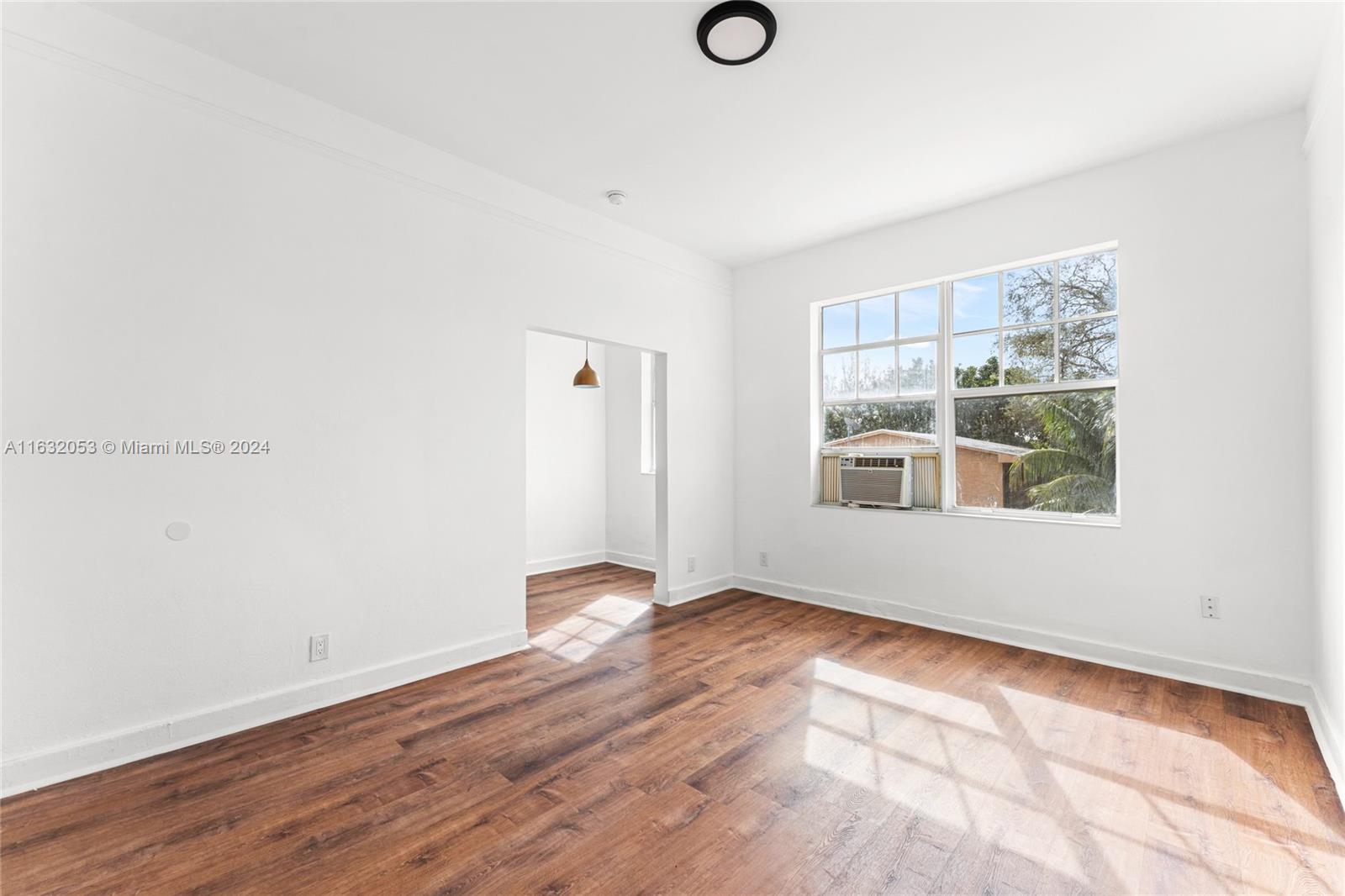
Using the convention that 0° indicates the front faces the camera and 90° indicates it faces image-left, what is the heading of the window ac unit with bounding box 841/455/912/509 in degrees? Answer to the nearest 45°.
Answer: approximately 45°

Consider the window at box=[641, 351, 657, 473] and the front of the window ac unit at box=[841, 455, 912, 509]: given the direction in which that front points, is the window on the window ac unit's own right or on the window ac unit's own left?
on the window ac unit's own right

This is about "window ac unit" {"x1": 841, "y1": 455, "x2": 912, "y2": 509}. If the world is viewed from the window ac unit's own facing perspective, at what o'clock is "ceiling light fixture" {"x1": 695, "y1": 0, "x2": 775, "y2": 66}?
The ceiling light fixture is roughly at 11 o'clock from the window ac unit.
